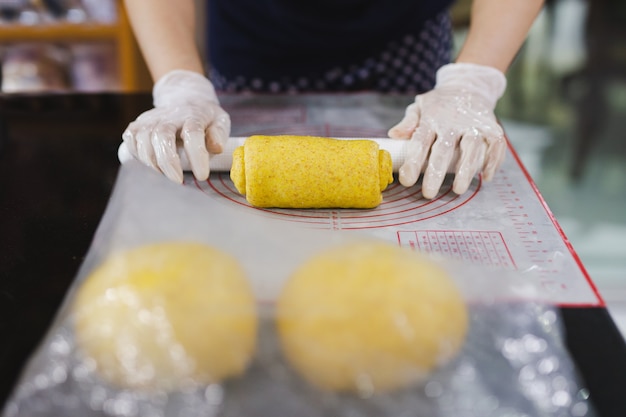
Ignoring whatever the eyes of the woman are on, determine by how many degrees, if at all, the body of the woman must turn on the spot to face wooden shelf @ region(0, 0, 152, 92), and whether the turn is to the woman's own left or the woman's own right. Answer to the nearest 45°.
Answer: approximately 135° to the woman's own right

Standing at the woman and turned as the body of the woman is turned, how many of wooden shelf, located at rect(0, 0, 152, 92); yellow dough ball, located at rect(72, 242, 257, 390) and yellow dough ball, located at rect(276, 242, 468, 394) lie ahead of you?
2

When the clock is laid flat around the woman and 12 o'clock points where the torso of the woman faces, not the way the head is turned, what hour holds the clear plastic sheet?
The clear plastic sheet is roughly at 12 o'clock from the woman.

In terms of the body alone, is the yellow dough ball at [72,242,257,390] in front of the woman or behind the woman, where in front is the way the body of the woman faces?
in front

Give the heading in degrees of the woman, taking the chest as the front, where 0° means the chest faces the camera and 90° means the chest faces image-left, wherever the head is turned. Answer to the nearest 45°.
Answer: approximately 0°

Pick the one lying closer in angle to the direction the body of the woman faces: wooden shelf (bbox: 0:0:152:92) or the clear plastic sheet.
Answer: the clear plastic sheet

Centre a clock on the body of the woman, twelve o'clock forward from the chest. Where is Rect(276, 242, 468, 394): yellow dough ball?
The yellow dough ball is roughly at 12 o'clock from the woman.
